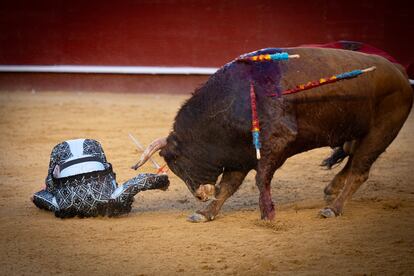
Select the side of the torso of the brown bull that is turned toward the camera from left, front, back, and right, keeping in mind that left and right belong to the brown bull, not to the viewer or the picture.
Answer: left

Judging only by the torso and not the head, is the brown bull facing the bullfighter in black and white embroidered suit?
yes
